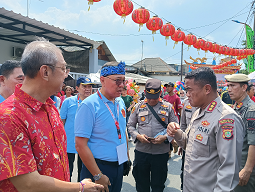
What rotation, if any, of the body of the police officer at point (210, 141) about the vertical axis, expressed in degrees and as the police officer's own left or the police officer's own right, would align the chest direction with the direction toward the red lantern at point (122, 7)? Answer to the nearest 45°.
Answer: approximately 90° to the police officer's own right

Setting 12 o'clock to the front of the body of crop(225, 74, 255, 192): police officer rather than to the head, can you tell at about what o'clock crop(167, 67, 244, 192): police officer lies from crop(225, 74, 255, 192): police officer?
crop(167, 67, 244, 192): police officer is roughly at 11 o'clock from crop(225, 74, 255, 192): police officer.

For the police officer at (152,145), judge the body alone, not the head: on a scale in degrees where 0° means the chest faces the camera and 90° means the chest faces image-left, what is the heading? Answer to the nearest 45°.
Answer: approximately 0°

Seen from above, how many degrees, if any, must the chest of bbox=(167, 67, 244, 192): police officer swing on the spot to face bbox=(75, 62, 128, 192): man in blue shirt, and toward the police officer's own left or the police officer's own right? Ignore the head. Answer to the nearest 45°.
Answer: approximately 45° to the police officer's own right

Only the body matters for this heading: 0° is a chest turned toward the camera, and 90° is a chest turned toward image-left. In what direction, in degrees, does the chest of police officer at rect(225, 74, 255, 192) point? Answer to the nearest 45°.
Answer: approximately 45°

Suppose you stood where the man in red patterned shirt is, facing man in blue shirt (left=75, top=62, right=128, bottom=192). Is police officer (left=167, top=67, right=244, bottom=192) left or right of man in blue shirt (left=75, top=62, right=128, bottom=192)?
right
